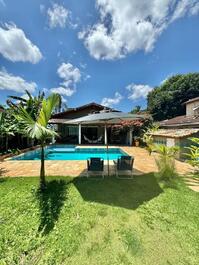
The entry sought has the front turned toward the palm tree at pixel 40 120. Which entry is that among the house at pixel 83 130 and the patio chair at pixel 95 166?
the house

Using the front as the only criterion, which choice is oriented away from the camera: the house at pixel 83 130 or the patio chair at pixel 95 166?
the patio chair

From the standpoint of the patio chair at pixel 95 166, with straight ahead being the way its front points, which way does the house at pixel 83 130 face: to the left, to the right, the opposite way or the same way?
the opposite way

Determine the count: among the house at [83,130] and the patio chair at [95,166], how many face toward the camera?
1

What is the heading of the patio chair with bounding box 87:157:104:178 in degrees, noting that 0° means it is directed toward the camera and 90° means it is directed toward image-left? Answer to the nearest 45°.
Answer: approximately 180°

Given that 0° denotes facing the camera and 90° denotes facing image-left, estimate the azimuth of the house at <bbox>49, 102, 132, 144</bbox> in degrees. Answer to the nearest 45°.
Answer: approximately 0°

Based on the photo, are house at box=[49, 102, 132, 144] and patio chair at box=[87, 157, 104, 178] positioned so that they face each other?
yes
